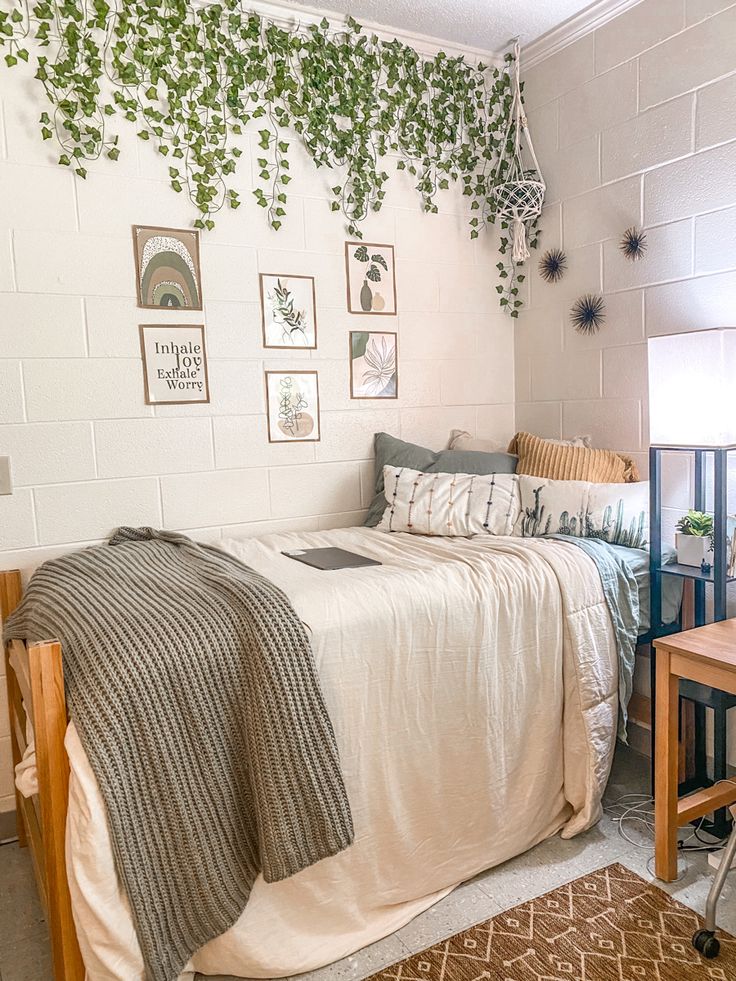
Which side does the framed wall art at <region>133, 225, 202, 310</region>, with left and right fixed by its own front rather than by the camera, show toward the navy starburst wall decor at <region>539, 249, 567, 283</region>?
left

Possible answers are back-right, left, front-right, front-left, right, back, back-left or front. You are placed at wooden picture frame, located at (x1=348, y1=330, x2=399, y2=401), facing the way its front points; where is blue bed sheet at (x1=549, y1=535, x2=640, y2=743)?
front-left

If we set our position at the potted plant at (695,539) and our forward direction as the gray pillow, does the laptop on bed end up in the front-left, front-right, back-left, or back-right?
front-left

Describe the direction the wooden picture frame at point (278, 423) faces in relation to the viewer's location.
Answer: facing the viewer

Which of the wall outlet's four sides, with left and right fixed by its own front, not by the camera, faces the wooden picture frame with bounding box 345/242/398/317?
left

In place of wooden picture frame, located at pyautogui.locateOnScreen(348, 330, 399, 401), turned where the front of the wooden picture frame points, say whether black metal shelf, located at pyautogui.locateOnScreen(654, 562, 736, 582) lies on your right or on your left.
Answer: on your left

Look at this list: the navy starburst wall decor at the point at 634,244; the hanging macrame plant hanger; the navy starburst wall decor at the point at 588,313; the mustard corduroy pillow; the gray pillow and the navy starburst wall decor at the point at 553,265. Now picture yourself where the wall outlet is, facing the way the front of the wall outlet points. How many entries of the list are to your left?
6

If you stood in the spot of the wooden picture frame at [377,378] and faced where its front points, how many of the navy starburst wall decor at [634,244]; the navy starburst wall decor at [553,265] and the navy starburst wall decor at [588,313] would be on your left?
3

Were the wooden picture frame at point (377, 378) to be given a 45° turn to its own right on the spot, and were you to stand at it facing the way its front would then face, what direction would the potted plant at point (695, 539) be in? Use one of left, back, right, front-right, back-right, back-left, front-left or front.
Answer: left

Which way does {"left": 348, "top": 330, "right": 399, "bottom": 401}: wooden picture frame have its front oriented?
toward the camera

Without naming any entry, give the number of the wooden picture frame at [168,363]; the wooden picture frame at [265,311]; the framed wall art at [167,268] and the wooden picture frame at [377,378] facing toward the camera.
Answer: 4

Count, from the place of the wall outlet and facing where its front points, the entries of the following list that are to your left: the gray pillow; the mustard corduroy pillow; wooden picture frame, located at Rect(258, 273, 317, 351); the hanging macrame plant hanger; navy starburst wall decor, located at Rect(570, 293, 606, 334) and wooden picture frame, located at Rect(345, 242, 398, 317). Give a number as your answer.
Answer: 6

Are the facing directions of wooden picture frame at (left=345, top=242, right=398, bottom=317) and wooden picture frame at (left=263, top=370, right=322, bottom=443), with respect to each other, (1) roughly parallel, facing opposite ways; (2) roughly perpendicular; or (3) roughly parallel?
roughly parallel

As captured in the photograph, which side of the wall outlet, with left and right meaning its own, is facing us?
front

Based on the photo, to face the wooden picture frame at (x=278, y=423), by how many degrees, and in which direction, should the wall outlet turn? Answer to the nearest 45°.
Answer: approximately 90° to its left

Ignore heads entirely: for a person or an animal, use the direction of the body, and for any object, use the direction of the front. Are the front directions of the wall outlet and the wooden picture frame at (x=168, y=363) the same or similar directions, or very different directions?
same or similar directions
